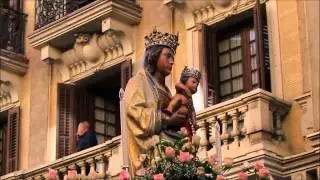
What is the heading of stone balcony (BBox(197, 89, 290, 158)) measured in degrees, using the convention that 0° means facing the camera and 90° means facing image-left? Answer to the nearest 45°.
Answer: approximately 45°

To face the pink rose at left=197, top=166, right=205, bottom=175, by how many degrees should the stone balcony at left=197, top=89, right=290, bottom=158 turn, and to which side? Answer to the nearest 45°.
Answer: approximately 45° to its left
